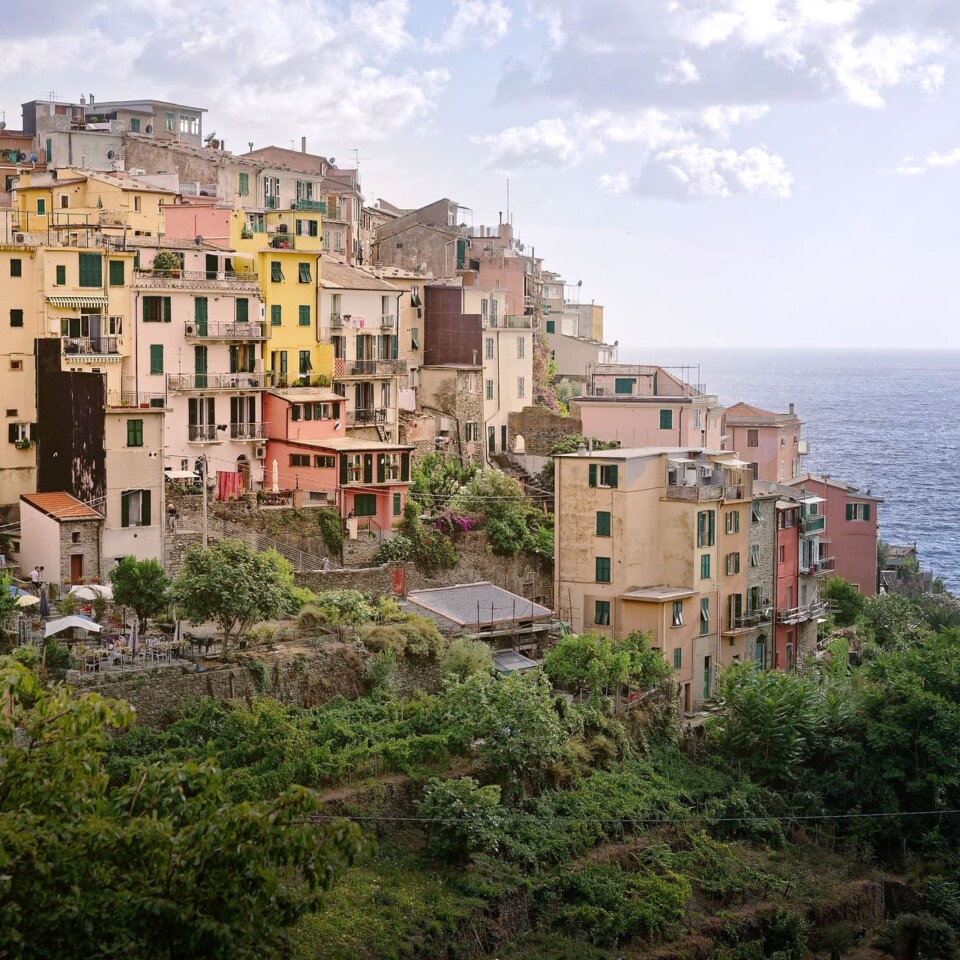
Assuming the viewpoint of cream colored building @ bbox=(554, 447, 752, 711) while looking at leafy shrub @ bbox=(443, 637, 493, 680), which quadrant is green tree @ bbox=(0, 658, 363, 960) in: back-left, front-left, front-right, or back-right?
front-left

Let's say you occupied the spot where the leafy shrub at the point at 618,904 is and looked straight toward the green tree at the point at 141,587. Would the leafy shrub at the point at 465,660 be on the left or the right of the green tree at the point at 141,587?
right

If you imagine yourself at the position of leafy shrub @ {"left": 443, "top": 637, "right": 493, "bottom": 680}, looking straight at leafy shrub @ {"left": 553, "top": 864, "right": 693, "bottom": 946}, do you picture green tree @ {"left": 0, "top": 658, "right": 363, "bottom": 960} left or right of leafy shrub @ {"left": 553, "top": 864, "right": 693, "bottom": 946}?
right

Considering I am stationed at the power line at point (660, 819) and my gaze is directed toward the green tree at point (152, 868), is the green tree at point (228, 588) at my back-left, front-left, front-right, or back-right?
front-right
